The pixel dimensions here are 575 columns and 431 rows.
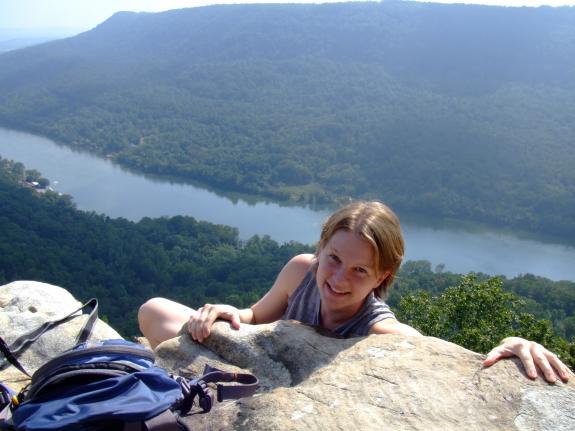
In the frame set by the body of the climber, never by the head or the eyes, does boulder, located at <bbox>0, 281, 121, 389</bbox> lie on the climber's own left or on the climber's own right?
on the climber's own right

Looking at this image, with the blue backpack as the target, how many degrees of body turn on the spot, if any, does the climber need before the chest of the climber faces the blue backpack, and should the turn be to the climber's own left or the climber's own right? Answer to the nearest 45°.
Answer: approximately 45° to the climber's own right

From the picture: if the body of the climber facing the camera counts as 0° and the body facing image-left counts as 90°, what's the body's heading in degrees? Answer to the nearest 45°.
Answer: approximately 0°
